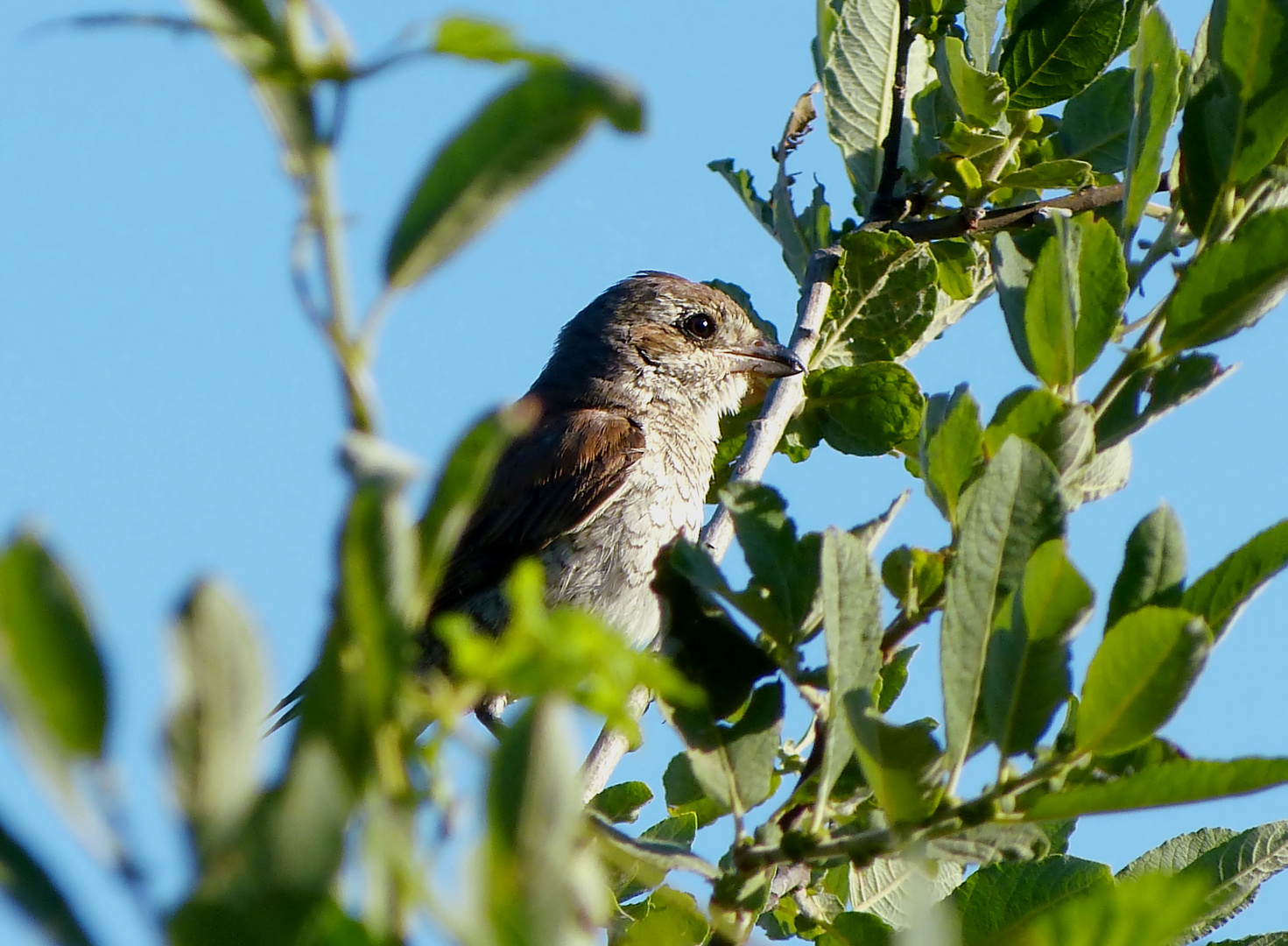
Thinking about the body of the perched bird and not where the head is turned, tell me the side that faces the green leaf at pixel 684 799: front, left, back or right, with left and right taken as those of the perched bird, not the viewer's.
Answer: front

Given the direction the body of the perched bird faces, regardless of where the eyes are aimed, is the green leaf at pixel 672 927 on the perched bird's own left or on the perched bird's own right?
on the perched bird's own right

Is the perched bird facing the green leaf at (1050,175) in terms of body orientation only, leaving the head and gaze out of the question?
no

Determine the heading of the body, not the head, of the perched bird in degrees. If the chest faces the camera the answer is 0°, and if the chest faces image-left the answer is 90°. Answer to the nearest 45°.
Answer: approximately 270°

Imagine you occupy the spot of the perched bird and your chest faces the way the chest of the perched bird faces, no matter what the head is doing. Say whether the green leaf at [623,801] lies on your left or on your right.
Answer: on your right
